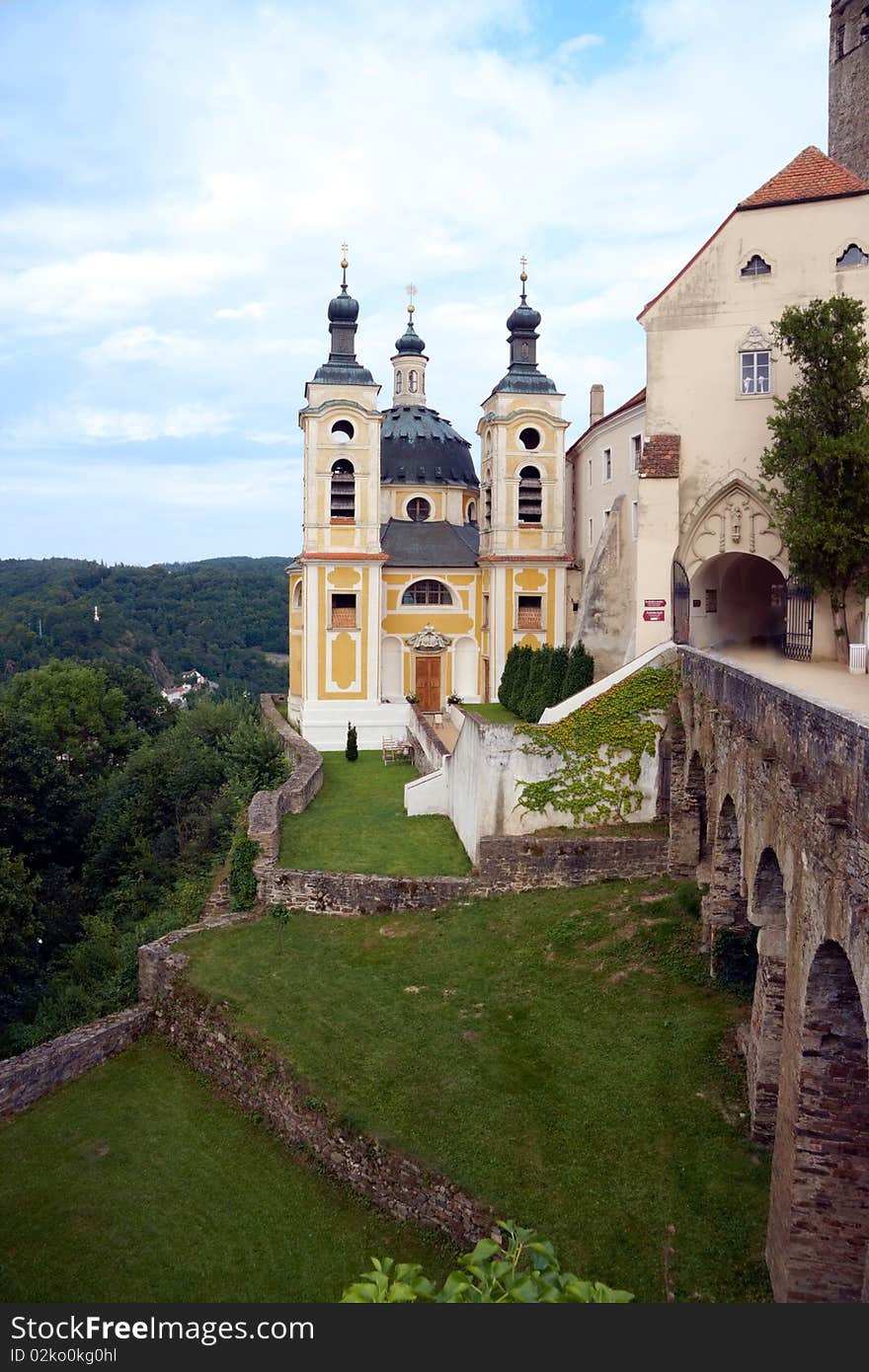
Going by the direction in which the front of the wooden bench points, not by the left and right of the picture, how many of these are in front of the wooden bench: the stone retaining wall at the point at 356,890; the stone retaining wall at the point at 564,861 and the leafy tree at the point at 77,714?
2

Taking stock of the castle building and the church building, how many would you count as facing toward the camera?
2

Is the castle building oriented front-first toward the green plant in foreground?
yes

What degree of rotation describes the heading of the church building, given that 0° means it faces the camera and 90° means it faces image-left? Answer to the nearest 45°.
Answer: approximately 0°

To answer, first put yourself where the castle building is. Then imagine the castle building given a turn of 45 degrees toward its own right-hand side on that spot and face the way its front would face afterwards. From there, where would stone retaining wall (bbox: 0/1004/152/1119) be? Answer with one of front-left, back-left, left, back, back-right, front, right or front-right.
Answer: front

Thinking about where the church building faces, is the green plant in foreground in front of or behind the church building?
in front

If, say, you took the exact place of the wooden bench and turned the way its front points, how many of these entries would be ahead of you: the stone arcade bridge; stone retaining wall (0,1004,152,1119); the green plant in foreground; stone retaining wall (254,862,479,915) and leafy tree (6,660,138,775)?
4

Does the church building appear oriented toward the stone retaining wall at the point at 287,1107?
yes

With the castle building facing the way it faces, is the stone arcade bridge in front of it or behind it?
in front

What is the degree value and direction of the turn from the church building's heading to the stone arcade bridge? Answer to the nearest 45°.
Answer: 0° — it already faces it
